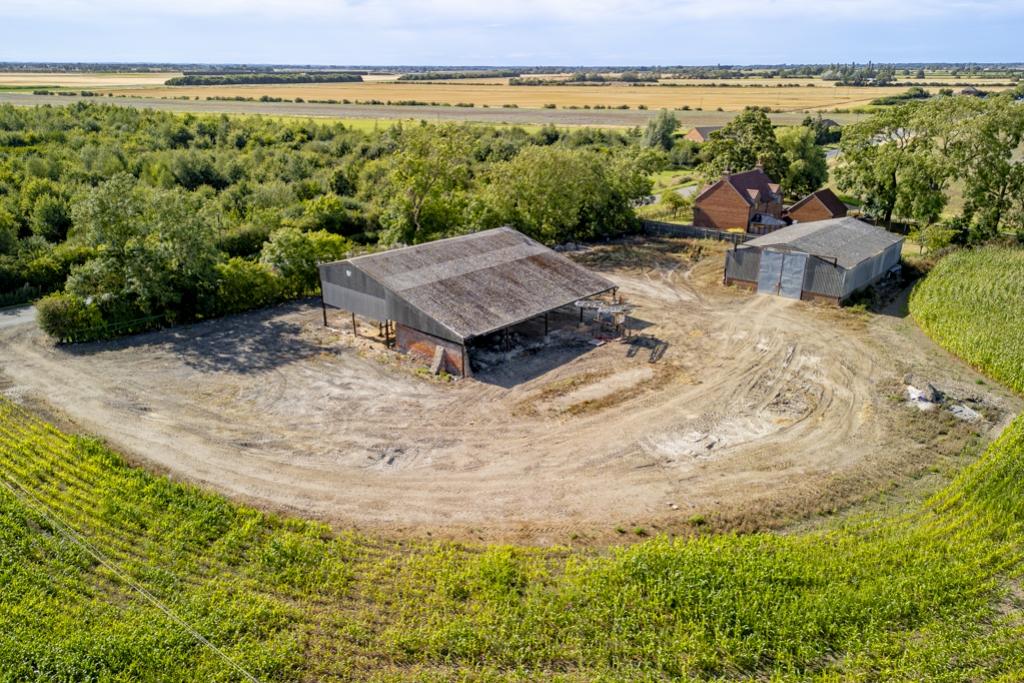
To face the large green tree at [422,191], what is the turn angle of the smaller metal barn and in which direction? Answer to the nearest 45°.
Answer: approximately 45° to its right

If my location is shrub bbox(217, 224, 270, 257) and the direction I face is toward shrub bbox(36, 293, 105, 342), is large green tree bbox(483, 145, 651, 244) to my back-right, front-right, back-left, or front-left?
back-left

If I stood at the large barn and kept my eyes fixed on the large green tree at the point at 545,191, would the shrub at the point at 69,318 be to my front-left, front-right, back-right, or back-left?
back-left

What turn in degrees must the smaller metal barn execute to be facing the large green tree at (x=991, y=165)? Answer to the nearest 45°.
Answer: approximately 180°

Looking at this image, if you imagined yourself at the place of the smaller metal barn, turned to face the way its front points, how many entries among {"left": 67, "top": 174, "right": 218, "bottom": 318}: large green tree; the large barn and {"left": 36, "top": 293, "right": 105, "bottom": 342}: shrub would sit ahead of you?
3

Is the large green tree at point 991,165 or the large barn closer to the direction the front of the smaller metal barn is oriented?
the large barn

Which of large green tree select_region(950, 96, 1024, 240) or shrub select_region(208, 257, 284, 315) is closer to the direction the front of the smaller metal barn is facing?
the shrub

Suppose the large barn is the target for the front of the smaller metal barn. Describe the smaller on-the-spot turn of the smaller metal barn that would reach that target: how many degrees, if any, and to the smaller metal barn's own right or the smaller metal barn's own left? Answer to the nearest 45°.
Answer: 0° — it already faces it

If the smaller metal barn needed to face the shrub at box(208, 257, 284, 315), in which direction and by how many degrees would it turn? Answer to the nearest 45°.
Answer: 0° — it already faces it

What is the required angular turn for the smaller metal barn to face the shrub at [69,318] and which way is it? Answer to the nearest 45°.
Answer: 0° — it already faces it

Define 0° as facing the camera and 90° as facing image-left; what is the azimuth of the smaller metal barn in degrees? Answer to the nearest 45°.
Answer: approximately 45°

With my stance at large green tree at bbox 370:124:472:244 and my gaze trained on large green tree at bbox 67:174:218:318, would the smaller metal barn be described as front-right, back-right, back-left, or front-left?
back-left
